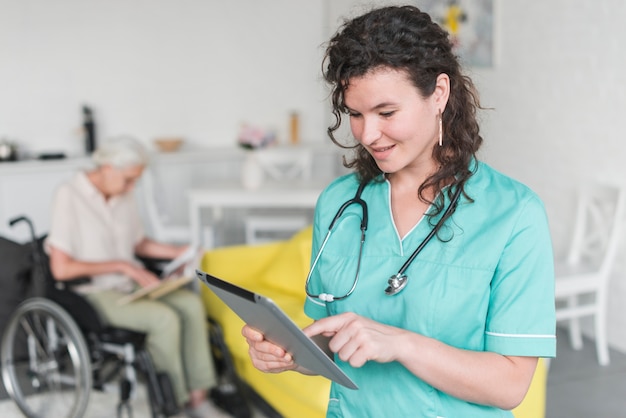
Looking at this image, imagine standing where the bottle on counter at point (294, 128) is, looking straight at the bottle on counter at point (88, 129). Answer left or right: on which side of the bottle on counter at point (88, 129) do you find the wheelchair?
left

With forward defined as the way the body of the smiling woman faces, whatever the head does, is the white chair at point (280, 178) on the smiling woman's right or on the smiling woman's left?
on the smiling woman's right

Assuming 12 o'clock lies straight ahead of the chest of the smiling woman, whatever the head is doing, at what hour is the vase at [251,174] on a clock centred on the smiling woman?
The vase is roughly at 4 o'clock from the smiling woman.

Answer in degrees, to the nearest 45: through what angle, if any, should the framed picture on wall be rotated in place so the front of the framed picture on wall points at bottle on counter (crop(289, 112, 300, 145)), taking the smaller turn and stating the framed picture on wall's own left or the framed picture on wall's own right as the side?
approximately 135° to the framed picture on wall's own right

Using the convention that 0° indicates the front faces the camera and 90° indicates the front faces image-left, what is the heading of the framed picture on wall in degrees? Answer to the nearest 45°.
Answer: approximately 0°

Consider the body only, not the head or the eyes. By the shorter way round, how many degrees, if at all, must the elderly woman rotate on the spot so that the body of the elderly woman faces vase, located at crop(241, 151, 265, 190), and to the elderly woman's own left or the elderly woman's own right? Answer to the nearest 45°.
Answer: approximately 90° to the elderly woman's own left

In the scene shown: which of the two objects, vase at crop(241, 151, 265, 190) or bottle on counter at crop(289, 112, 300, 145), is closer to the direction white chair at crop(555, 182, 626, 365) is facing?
the vase

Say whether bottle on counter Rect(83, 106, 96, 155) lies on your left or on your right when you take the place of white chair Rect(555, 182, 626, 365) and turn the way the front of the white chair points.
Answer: on your right

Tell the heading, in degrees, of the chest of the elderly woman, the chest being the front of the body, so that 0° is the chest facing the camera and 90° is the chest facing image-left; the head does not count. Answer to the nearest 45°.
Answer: approximately 315°

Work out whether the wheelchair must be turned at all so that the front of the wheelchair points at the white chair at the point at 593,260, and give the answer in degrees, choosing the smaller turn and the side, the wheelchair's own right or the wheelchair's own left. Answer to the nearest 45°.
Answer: approximately 45° to the wheelchair's own left

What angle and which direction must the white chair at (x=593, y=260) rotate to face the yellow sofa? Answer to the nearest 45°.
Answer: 0° — it already faces it

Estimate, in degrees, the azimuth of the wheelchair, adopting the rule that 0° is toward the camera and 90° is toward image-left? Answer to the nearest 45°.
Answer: approximately 315°
